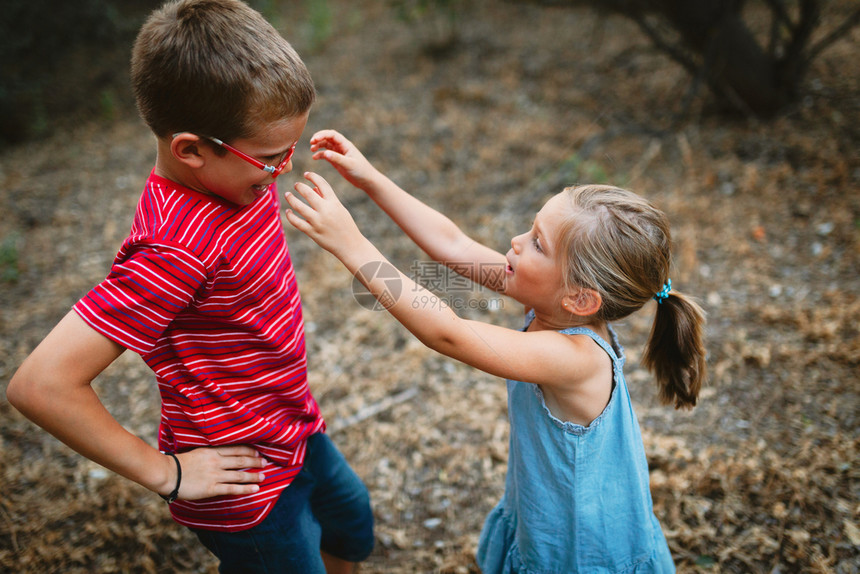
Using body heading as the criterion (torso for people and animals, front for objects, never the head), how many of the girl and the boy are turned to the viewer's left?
1

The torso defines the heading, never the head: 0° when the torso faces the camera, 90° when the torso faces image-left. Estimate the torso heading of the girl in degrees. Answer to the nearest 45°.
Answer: approximately 90°

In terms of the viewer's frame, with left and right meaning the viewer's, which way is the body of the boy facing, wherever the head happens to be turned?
facing to the right of the viewer

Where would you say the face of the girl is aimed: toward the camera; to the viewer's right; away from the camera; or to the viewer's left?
to the viewer's left
